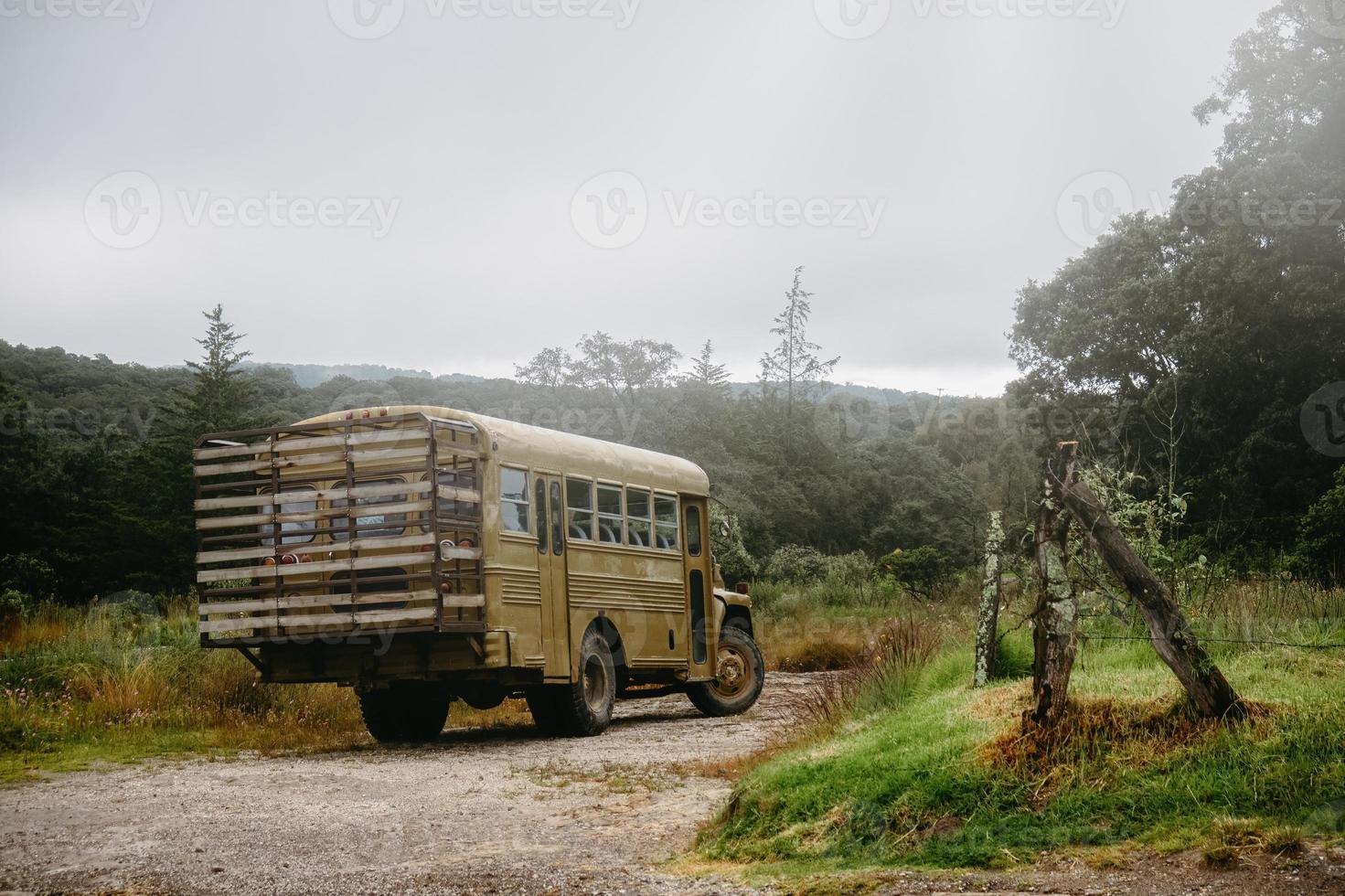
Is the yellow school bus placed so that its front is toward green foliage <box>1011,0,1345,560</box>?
yes

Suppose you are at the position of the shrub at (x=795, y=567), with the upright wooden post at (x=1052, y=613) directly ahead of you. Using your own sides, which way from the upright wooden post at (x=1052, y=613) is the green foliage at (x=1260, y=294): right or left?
left

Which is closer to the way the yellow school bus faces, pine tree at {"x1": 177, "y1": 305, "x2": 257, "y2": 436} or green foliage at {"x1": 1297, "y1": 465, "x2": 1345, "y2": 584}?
the green foliage

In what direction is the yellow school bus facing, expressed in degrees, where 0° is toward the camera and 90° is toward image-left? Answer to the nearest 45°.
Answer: approximately 225°

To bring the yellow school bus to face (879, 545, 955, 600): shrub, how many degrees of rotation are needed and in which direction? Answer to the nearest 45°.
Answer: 0° — it already faces it

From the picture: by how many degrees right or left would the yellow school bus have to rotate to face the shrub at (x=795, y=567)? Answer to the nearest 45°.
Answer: approximately 45° to its left

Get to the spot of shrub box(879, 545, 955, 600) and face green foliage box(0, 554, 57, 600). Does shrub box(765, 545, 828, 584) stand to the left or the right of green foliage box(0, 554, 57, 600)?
right

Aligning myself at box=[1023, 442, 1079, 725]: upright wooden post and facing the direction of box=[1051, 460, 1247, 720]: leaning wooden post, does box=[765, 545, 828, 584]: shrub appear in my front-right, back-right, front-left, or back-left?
back-left

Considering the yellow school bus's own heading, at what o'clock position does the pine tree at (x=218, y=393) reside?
The pine tree is roughly at 10 o'clock from the yellow school bus.

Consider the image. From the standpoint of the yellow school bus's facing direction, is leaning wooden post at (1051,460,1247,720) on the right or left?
on its right

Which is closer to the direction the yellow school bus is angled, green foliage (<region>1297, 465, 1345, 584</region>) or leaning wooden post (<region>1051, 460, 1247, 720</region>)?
the green foliage

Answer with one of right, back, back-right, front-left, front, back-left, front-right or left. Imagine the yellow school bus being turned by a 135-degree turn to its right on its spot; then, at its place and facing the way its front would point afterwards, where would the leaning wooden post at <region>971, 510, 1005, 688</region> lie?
front-left

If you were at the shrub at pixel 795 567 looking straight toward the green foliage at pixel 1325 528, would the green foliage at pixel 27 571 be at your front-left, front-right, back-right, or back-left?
back-right

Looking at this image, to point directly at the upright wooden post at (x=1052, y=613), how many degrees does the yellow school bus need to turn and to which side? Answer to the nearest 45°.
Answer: approximately 90° to its right
